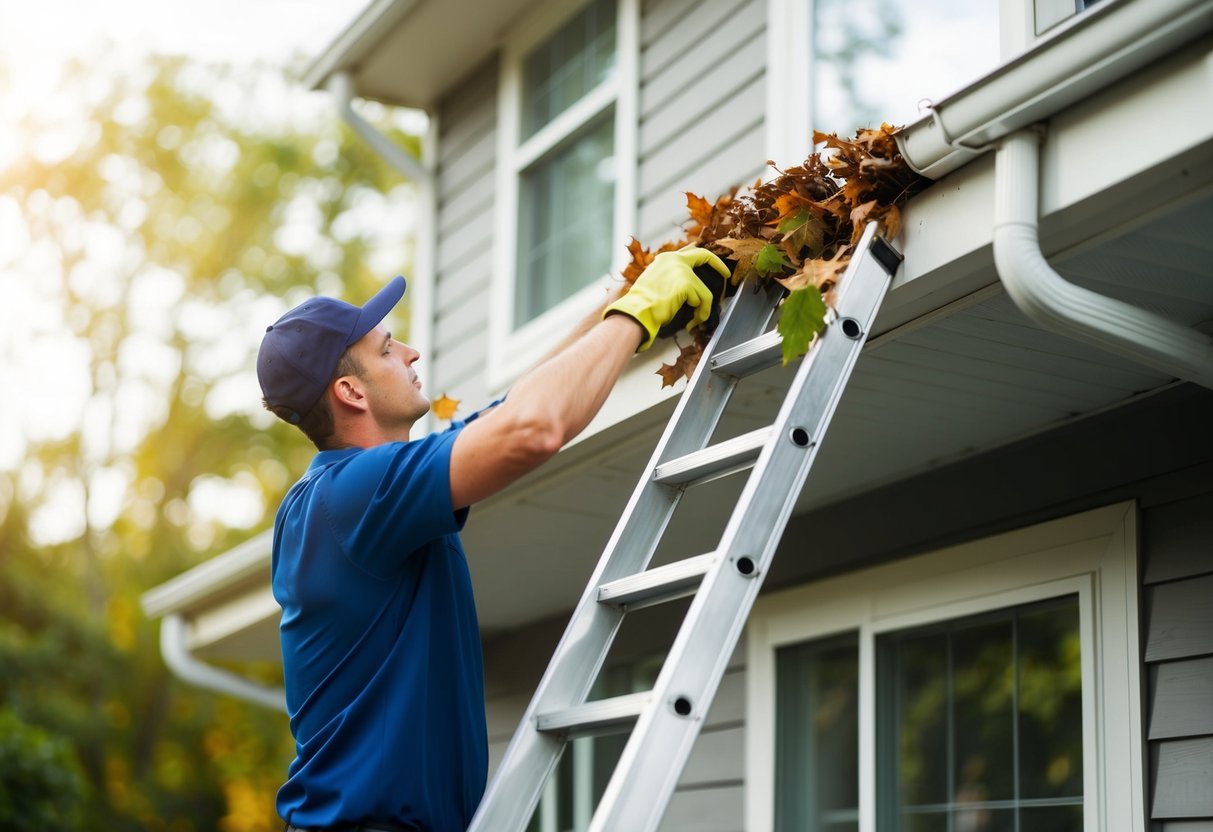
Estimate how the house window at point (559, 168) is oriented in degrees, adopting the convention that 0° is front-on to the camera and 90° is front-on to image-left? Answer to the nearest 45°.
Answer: approximately 45°

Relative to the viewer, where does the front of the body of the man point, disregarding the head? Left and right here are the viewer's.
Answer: facing to the right of the viewer

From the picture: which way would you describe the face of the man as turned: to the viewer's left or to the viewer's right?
to the viewer's right

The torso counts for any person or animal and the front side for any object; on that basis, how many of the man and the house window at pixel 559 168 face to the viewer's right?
1

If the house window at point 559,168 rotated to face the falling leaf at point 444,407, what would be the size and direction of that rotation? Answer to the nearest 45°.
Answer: approximately 45° to its left

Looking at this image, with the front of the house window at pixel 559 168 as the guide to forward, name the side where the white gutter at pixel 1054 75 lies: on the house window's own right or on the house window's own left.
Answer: on the house window's own left

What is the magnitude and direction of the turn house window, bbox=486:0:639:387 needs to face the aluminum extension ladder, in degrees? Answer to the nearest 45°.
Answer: approximately 45° to its left
